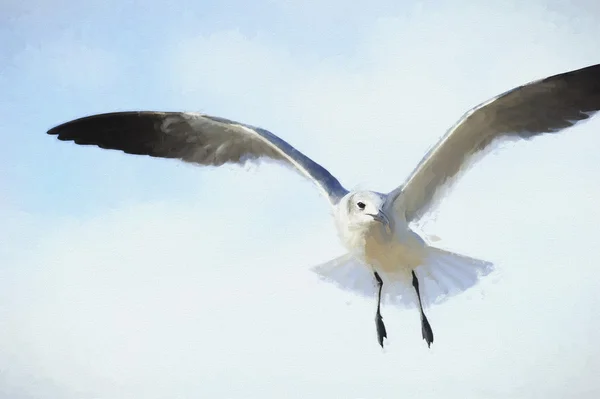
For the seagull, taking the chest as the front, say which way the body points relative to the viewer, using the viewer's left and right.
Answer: facing the viewer
